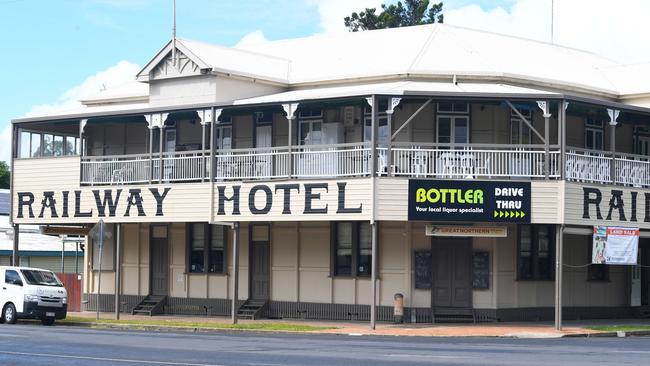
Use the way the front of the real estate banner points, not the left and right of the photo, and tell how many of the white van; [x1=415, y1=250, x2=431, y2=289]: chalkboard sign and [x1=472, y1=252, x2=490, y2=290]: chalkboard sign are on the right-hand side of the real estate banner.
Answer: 3

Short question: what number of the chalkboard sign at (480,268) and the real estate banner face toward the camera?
2

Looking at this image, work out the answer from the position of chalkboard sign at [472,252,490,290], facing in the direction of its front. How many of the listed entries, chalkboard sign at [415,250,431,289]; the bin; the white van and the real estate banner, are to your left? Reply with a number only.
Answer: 1

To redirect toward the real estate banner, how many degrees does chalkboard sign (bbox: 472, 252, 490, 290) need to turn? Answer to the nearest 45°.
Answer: approximately 90° to its left

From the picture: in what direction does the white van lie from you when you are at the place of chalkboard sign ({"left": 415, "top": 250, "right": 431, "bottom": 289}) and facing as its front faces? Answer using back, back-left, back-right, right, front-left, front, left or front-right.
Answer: right

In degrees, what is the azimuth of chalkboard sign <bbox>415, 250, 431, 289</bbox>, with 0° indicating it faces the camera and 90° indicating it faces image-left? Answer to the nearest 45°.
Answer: approximately 0°

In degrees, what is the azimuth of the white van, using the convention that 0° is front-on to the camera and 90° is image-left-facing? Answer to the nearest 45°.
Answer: approximately 315°

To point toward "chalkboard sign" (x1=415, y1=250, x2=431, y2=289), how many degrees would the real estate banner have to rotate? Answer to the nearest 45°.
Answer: approximately 90° to its right

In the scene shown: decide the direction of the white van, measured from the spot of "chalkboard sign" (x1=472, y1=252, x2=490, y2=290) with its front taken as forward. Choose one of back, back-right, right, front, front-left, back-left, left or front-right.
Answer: right

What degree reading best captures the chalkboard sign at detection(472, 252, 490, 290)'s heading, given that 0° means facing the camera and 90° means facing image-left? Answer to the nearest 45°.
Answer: approximately 0°
